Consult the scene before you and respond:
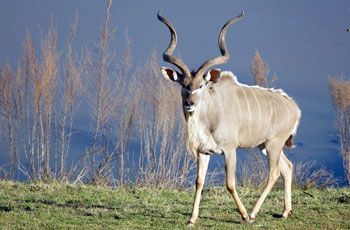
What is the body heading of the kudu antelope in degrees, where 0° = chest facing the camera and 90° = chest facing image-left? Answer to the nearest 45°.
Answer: approximately 45°
